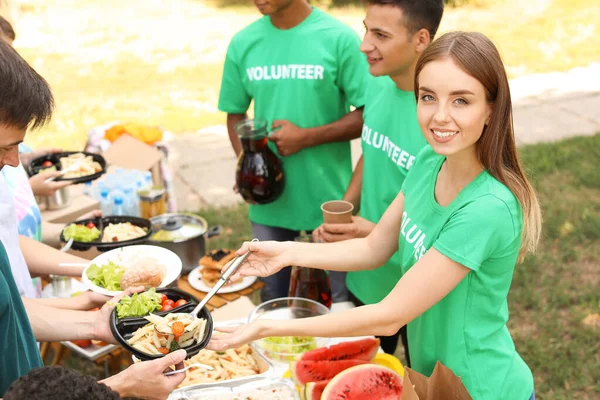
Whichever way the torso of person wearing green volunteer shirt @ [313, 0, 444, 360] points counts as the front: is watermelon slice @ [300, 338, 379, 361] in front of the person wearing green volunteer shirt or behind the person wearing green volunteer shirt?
in front

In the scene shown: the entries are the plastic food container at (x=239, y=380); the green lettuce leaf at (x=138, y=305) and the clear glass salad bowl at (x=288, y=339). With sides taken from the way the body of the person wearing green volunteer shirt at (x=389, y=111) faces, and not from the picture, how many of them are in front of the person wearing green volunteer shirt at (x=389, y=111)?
3

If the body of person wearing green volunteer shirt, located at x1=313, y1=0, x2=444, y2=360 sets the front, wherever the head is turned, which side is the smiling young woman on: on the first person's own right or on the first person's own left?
on the first person's own left

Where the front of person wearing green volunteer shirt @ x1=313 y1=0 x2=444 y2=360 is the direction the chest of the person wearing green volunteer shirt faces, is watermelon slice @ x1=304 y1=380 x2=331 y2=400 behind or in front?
in front

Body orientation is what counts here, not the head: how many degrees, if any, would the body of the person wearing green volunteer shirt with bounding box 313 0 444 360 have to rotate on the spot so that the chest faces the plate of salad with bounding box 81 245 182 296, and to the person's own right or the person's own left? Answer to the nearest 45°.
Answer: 0° — they already face it

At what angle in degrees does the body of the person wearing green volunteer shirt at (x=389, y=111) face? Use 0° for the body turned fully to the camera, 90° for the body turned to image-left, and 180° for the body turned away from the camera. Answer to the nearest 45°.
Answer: approximately 45°

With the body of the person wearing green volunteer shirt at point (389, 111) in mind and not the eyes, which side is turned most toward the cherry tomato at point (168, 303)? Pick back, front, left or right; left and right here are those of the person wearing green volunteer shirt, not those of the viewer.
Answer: front

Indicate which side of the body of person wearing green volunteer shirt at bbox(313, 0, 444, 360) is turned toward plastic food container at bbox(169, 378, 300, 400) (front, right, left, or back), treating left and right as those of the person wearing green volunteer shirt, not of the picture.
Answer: front

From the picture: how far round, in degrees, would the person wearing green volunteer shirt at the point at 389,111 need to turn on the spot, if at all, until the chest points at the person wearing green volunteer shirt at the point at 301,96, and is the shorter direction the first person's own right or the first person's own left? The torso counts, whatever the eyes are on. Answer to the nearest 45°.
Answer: approximately 90° to the first person's own right

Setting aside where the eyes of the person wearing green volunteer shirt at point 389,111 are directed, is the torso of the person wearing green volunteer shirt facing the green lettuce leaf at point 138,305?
yes

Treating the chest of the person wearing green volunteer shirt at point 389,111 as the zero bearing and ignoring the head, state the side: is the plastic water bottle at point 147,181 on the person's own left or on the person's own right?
on the person's own right
